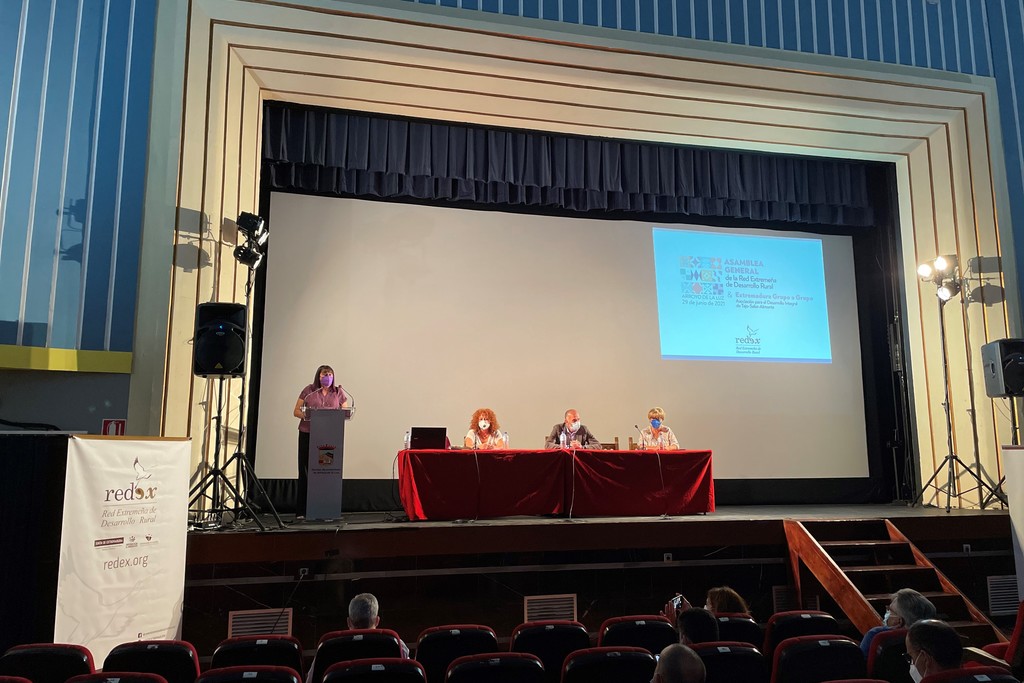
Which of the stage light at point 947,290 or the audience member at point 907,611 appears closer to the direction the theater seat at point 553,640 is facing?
the stage light

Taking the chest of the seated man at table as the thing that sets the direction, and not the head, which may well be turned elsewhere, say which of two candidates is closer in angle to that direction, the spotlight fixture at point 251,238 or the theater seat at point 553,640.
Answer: the theater seat

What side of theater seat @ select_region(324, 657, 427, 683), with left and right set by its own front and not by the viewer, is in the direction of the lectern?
front

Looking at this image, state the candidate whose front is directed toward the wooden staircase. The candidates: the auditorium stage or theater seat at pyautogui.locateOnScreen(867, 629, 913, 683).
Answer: the theater seat

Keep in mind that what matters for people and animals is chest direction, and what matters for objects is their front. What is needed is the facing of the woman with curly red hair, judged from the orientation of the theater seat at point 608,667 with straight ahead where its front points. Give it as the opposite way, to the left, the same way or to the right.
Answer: the opposite way

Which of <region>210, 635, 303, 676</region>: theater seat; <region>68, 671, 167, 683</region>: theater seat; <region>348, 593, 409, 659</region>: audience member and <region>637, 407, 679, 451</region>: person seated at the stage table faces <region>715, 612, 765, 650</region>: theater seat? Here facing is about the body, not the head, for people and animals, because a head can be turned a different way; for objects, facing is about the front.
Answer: <region>637, 407, 679, 451</region>: person seated at the stage table

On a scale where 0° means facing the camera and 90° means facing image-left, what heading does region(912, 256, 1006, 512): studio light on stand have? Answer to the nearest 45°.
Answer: approximately 45°

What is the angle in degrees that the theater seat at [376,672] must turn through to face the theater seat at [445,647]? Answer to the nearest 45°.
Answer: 0° — it already faces it

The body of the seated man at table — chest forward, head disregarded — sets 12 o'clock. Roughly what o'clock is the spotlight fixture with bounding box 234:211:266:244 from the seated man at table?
The spotlight fixture is roughly at 2 o'clock from the seated man at table.

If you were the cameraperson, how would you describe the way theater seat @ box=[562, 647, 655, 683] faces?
facing away from the viewer

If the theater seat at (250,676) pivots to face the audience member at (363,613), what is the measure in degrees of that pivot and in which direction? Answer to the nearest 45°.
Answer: approximately 45° to its right

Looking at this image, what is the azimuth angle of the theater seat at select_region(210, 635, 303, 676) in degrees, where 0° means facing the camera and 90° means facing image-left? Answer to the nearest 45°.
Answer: approximately 180°

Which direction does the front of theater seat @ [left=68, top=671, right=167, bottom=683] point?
away from the camera

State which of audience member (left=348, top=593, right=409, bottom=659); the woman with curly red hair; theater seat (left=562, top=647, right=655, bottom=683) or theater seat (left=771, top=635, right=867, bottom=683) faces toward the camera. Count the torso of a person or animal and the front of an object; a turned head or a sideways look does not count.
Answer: the woman with curly red hair

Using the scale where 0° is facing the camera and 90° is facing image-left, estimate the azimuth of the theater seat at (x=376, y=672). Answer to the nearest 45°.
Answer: approximately 180°
